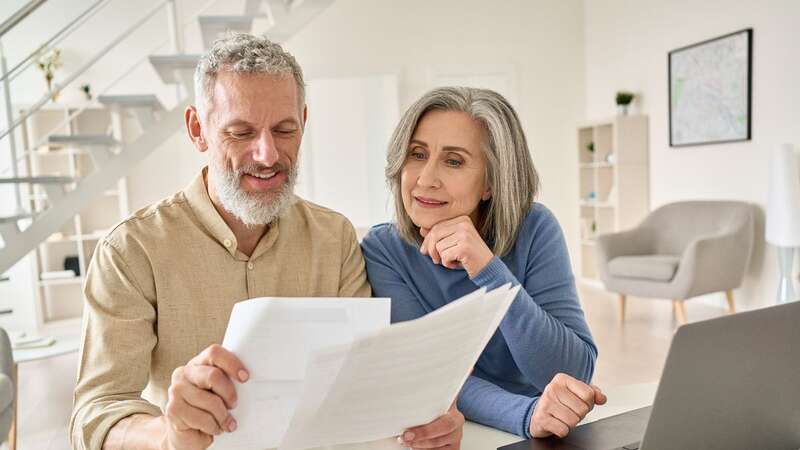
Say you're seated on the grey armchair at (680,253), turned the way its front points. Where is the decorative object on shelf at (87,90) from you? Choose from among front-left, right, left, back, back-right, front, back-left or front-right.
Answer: front-right

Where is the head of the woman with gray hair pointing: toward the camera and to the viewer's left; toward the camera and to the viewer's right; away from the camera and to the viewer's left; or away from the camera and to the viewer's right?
toward the camera and to the viewer's left

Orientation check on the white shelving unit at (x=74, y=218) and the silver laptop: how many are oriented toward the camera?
1

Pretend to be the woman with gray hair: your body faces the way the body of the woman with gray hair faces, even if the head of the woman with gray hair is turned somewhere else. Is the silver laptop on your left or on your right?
on your left

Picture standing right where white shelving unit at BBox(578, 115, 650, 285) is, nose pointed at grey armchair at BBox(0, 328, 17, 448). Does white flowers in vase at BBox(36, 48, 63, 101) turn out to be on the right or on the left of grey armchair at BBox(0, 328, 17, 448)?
right

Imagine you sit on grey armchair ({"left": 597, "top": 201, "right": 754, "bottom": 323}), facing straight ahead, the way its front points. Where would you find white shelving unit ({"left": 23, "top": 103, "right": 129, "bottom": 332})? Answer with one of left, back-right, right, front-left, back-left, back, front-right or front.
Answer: front-right

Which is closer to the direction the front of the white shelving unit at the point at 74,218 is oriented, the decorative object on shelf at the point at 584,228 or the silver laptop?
the silver laptop

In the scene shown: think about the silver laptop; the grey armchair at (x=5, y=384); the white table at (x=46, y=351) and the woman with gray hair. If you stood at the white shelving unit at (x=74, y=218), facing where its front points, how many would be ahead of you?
4

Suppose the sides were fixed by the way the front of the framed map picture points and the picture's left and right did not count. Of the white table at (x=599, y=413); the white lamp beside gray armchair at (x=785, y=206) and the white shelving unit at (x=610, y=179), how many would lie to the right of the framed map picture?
1

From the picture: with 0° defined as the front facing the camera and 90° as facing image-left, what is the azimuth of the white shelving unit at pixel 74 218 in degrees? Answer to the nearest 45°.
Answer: approximately 0°

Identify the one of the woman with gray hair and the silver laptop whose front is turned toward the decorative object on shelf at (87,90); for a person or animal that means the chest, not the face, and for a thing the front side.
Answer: the silver laptop

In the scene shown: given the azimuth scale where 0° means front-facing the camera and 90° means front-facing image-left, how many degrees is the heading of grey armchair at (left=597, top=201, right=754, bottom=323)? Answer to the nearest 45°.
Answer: approximately 45°
